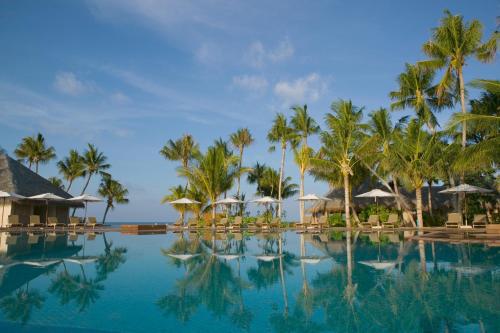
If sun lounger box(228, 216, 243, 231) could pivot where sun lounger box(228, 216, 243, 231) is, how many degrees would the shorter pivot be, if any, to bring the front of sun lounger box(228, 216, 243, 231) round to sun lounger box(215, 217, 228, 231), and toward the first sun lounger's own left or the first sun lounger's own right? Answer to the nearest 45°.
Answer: approximately 45° to the first sun lounger's own right

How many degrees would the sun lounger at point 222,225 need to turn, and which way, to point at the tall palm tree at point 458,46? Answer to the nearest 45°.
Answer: approximately 90° to its left

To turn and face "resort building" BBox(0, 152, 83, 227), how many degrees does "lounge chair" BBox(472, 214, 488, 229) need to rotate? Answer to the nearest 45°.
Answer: approximately 90° to its right

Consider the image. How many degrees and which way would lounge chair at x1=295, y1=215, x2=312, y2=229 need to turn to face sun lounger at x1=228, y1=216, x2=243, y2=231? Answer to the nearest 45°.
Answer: approximately 45° to its right

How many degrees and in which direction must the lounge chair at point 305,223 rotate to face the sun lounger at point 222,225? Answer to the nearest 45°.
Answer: approximately 45° to its right

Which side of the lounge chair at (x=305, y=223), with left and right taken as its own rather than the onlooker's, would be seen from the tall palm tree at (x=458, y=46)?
left

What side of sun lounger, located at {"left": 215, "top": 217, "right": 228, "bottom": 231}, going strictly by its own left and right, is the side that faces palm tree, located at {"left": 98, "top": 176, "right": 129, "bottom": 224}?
right

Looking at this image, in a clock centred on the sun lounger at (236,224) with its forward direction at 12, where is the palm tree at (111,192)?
The palm tree is roughly at 3 o'clock from the sun lounger.

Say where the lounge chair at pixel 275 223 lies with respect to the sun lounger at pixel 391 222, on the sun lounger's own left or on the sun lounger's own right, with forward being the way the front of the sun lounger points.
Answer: on the sun lounger's own right
